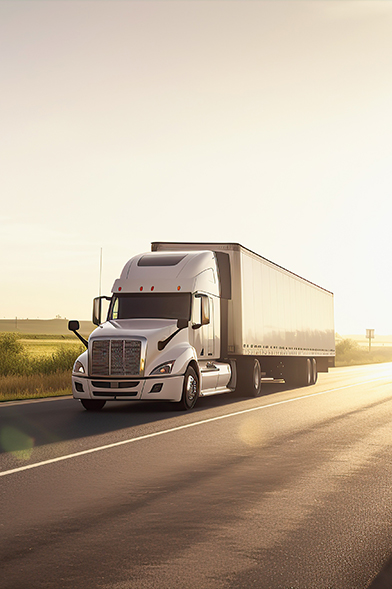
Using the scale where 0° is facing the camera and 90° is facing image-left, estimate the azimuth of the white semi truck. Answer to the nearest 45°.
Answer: approximately 45°
